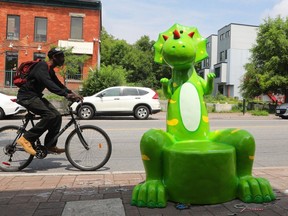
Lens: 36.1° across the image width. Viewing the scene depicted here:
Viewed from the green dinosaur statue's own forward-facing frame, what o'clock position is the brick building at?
The brick building is roughly at 5 o'clock from the green dinosaur statue.

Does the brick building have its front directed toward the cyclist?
yes

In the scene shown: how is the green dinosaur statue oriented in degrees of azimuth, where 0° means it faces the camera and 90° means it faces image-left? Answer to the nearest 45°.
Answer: approximately 0°

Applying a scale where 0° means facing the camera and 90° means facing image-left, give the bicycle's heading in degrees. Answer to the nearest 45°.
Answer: approximately 270°

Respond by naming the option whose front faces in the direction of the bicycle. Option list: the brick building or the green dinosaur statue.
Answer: the brick building

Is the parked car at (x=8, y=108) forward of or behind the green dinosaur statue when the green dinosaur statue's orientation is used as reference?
behind

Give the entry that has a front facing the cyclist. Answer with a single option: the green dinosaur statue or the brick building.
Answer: the brick building

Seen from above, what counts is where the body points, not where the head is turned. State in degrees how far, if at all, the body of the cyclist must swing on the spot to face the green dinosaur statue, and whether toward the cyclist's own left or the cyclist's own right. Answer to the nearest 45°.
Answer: approximately 45° to the cyclist's own right

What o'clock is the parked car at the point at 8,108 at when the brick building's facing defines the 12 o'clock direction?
The parked car is roughly at 12 o'clock from the brick building.

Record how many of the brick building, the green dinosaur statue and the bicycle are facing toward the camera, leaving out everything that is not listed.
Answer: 2

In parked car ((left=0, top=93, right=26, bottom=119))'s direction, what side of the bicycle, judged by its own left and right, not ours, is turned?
left

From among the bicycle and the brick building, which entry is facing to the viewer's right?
the bicycle

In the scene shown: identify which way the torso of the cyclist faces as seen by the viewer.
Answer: to the viewer's right
